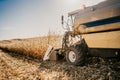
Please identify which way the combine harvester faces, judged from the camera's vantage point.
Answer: facing away from the viewer and to the left of the viewer
